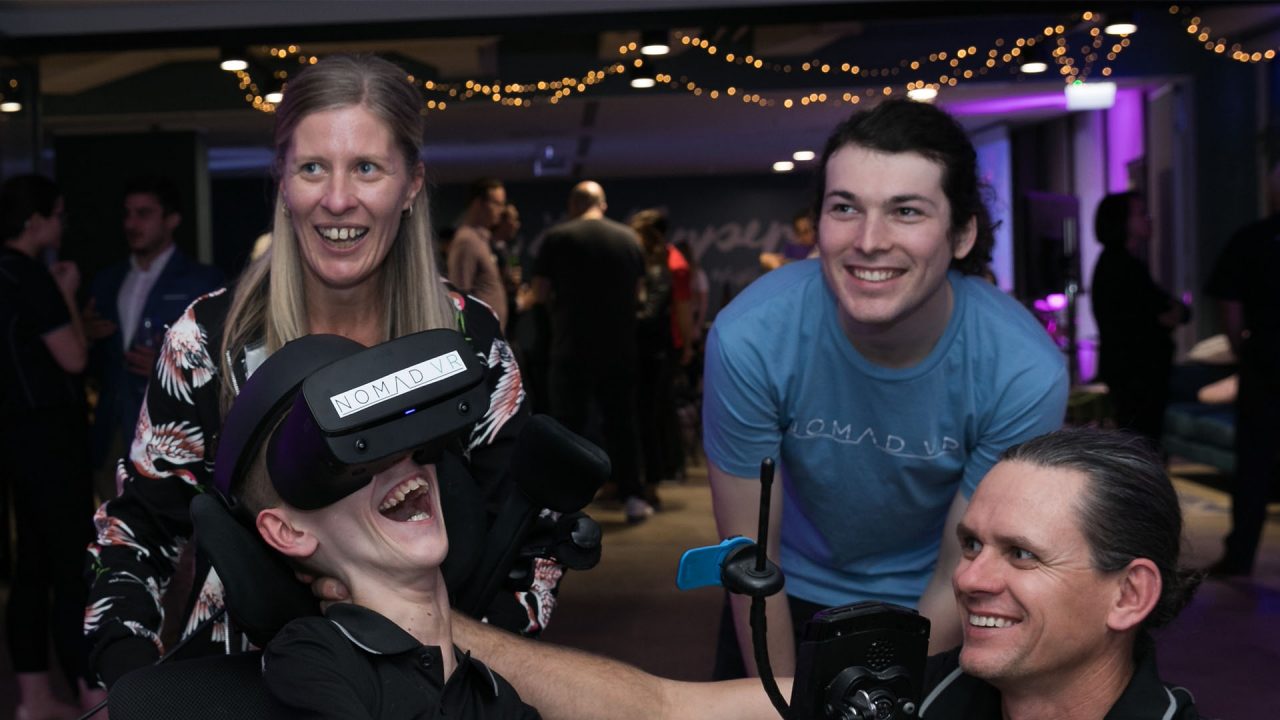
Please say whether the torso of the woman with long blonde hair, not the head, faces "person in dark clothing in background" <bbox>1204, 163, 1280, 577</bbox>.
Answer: no

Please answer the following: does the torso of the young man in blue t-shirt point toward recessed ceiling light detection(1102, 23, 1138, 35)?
no

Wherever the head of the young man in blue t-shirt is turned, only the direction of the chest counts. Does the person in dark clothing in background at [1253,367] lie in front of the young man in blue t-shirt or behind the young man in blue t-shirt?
behind

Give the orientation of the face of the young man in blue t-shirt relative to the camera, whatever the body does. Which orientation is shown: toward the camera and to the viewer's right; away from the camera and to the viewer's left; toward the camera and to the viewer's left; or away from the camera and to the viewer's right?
toward the camera and to the viewer's left

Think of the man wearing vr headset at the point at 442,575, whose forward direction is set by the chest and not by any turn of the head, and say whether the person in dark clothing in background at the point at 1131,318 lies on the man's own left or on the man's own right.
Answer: on the man's own left

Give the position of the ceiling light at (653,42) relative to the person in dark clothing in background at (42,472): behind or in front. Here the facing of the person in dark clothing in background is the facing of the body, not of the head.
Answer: in front

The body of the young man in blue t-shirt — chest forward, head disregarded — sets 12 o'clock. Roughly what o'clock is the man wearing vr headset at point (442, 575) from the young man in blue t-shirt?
The man wearing vr headset is roughly at 1 o'clock from the young man in blue t-shirt.

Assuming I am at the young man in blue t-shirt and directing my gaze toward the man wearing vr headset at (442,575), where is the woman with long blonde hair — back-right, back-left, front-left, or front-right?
front-right

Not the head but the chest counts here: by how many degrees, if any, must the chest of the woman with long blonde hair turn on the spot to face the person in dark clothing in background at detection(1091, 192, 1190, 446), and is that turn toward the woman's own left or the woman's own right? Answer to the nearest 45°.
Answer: approximately 135° to the woman's own left

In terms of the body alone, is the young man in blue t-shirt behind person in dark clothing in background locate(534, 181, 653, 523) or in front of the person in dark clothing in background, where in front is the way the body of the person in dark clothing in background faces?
behind

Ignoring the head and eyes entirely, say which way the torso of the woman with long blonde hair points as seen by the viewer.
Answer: toward the camera

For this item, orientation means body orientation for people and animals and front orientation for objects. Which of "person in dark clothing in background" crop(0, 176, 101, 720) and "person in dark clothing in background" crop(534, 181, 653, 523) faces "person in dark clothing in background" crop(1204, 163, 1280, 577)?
"person in dark clothing in background" crop(0, 176, 101, 720)

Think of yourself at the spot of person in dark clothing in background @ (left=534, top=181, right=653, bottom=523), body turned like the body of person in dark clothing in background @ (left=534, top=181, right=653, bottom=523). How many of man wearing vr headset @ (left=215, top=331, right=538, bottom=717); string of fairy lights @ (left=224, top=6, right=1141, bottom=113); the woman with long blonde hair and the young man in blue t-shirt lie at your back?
3

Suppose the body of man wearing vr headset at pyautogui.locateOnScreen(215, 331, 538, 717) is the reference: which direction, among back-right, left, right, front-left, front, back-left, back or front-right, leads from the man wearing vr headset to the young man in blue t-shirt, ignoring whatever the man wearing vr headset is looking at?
left

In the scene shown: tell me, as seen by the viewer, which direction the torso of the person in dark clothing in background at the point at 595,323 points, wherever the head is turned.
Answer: away from the camera

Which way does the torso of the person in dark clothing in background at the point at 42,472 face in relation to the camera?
to the viewer's right

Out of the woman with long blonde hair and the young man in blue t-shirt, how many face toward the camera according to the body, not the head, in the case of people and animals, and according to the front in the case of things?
2

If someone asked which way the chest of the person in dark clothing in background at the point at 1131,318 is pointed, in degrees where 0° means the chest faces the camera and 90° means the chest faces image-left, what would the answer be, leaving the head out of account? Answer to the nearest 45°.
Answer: approximately 270°

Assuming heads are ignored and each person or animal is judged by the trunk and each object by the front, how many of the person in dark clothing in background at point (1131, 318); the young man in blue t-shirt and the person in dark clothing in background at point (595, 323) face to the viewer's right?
1

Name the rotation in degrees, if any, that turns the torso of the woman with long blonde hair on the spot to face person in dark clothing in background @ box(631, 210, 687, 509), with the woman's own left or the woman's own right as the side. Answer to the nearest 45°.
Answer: approximately 180°
